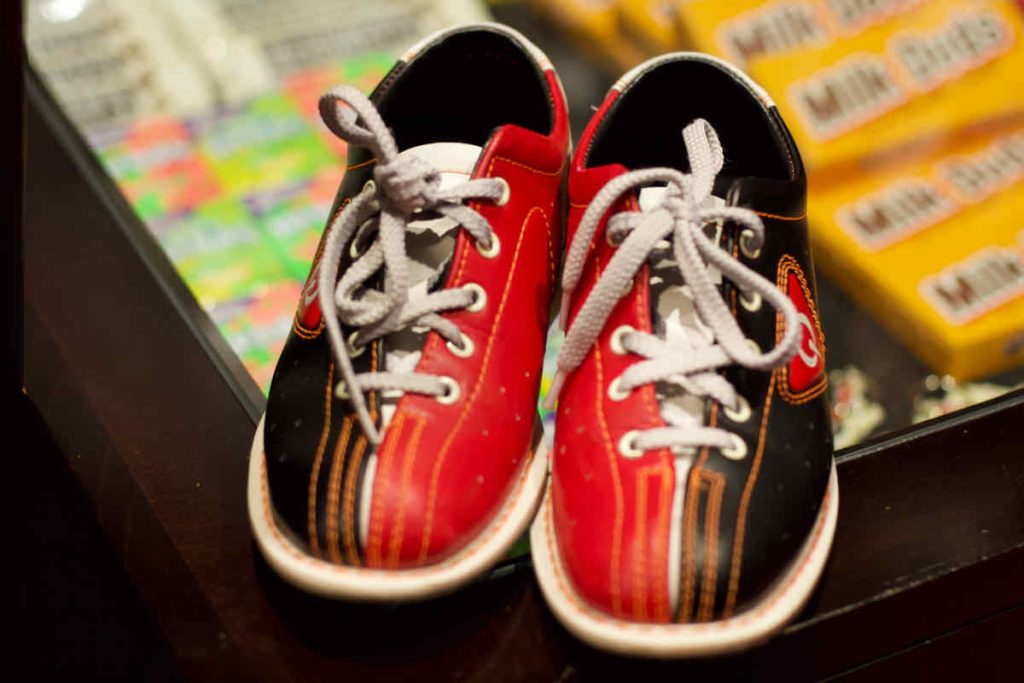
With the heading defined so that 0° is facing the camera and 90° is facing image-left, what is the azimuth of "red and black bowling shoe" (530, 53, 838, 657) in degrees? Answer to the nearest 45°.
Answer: approximately 0°
